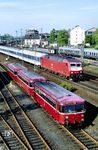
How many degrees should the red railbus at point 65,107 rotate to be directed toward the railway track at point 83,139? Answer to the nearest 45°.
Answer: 0° — it already faces it

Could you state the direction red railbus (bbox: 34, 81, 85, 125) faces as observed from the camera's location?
facing the viewer and to the right of the viewer
